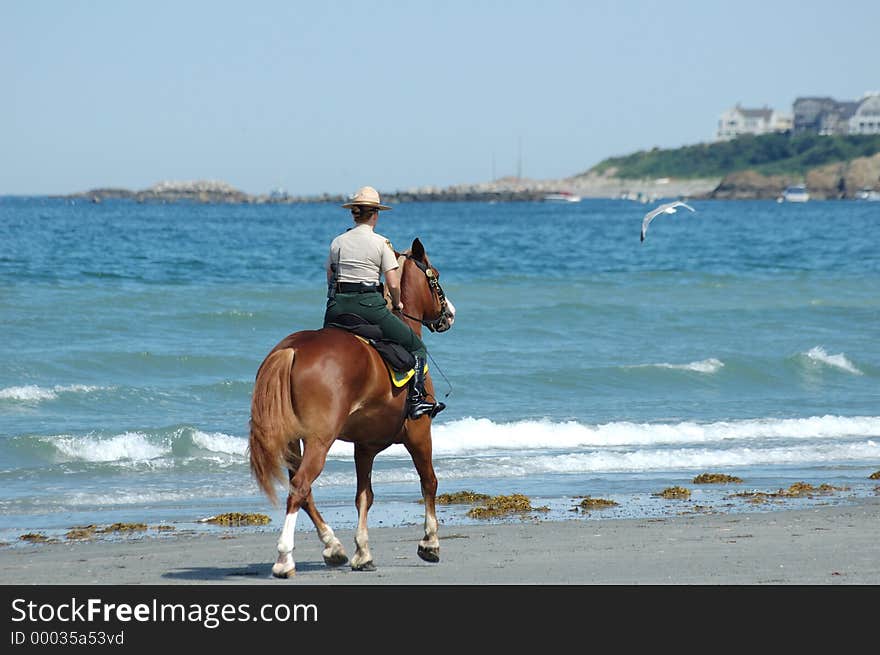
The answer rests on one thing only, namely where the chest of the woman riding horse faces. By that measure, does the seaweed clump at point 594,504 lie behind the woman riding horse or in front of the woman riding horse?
in front

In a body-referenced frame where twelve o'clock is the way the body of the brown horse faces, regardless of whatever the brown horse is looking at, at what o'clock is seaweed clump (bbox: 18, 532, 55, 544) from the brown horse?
The seaweed clump is roughly at 9 o'clock from the brown horse.

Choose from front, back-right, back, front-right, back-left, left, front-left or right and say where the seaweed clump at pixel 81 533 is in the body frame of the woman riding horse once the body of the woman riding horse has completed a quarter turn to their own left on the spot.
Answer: front

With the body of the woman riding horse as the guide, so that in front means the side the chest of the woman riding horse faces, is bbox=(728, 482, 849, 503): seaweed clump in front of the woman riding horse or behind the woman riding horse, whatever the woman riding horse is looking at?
in front

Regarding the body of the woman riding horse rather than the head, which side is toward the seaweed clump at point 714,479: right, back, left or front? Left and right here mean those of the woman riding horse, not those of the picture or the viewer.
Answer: front

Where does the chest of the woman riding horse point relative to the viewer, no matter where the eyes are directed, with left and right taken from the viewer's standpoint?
facing away from the viewer and to the right of the viewer

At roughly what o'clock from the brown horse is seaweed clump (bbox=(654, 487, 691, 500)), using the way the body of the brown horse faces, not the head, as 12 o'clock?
The seaweed clump is roughly at 12 o'clock from the brown horse.

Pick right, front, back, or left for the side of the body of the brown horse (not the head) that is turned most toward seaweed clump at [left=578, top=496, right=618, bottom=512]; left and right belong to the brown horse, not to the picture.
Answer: front

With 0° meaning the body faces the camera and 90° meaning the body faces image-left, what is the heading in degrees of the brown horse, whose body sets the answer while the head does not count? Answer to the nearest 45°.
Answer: approximately 225°

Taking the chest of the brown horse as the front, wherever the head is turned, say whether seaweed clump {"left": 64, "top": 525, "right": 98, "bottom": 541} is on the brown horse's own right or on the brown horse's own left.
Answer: on the brown horse's own left

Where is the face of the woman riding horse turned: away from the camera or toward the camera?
away from the camera

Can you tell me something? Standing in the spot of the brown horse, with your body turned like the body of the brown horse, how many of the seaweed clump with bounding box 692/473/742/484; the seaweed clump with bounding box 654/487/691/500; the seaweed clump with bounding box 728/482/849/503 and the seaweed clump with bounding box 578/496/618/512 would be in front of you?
4

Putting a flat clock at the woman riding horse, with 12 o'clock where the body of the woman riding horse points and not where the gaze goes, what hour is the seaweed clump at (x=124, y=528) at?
The seaweed clump is roughly at 9 o'clock from the woman riding horse.
